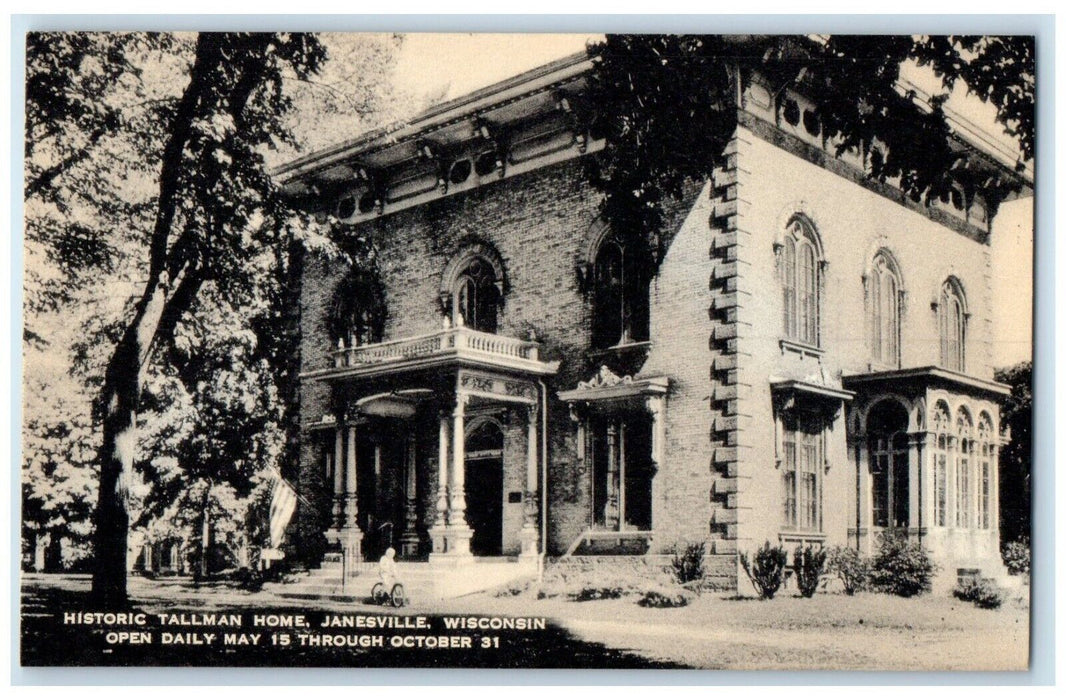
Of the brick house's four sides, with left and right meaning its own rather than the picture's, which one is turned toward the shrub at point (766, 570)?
left

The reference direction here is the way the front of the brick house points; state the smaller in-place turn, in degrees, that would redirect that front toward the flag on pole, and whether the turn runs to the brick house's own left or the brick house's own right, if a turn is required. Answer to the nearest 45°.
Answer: approximately 45° to the brick house's own right

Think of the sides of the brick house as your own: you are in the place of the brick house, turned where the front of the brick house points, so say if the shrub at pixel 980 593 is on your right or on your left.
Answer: on your left
